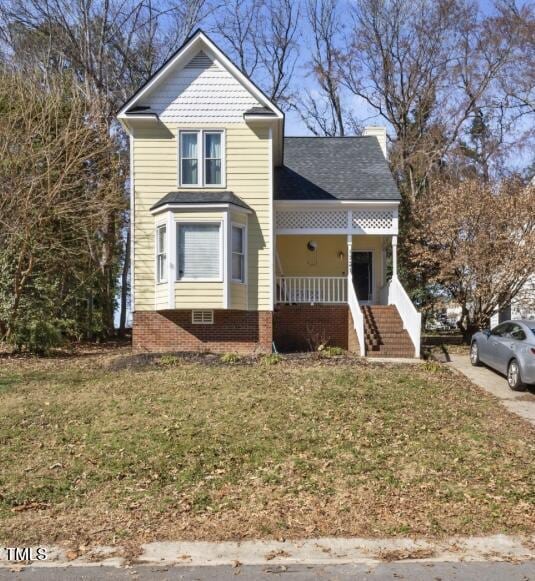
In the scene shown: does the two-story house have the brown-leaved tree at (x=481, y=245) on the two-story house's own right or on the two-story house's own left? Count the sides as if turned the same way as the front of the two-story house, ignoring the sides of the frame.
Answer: on the two-story house's own left

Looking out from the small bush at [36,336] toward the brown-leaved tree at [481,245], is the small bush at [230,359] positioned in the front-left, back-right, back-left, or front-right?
front-right

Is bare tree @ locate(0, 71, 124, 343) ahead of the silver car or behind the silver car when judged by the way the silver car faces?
ahead

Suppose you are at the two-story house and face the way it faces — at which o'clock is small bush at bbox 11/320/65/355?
The small bush is roughly at 3 o'clock from the two-story house.

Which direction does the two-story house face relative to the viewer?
toward the camera

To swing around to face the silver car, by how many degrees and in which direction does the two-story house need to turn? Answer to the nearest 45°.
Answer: approximately 45° to its left

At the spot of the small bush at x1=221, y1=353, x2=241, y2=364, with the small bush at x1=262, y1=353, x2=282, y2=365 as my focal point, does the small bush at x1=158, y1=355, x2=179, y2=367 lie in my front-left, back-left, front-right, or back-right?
back-right
